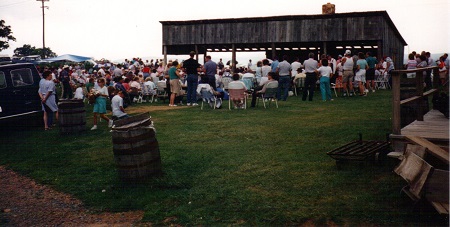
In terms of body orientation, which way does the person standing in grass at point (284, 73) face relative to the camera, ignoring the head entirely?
away from the camera

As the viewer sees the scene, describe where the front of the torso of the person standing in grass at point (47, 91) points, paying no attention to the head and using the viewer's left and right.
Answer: facing away from the viewer and to the right of the viewer

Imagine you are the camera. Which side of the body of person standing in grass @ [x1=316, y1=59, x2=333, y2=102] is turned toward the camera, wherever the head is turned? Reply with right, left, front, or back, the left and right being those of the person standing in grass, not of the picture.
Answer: back

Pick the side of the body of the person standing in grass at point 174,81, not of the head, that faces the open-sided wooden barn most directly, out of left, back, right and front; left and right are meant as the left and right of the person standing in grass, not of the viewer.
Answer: front

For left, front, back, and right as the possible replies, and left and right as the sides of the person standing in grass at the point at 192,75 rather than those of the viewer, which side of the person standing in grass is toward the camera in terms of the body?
back

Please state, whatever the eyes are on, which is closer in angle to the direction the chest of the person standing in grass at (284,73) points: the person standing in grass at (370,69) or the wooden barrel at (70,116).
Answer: the person standing in grass

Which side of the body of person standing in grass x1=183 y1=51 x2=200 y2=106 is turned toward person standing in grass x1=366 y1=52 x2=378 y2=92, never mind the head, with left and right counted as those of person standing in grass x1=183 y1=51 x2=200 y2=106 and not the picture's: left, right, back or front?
right

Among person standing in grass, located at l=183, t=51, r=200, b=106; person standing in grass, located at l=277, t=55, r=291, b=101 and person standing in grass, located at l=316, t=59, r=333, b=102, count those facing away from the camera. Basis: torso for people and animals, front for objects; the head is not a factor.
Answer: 3

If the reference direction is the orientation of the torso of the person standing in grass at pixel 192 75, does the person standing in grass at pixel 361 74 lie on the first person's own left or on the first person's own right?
on the first person's own right

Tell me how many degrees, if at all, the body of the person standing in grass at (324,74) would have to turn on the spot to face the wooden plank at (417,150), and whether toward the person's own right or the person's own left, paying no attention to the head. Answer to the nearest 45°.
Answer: approximately 180°

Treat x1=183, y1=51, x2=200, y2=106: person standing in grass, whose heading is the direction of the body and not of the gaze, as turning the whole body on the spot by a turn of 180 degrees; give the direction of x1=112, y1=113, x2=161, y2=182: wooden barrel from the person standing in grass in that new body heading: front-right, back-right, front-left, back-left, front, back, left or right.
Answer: front

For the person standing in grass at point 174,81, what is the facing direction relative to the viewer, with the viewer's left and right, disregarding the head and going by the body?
facing away from the viewer and to the right of the viewer

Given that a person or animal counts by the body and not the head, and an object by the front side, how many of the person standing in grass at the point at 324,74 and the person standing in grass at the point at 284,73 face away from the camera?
2

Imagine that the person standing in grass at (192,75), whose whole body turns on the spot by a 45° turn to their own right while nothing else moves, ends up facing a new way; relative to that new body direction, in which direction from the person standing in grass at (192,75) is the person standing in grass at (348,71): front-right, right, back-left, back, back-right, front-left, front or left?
front-right
